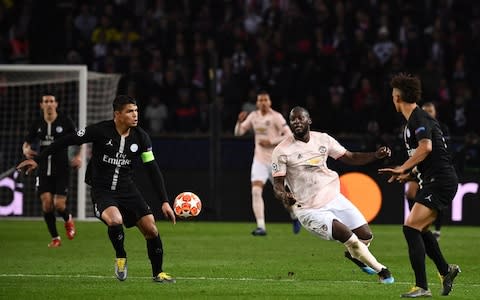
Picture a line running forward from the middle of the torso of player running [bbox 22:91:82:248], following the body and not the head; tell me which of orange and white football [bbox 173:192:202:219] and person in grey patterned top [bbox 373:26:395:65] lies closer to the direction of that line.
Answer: the orange and white football and white soccer ball

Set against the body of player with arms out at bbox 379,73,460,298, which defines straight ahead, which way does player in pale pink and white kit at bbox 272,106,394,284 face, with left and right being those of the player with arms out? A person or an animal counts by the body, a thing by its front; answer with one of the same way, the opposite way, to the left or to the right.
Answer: to the left

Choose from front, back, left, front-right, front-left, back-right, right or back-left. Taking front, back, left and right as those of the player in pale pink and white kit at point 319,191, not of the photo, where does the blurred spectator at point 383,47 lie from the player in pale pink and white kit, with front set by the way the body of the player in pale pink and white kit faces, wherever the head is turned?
back

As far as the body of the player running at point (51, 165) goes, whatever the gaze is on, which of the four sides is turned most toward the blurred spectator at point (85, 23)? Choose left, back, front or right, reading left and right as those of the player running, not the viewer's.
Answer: back

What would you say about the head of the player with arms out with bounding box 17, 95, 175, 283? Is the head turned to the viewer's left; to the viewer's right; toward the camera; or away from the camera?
to the viewer's right

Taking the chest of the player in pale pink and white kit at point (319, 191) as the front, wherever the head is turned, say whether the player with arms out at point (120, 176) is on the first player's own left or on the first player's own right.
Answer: on the first player's own right

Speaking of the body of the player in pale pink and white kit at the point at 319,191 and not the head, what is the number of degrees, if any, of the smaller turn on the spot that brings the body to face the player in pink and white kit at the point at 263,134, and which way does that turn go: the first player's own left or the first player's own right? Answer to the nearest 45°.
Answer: approximately 180°

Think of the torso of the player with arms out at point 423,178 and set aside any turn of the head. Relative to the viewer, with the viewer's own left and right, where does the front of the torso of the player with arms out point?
facing to the left of the viewer

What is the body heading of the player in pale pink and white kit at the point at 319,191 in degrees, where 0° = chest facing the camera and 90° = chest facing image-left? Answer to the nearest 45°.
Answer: approximately 0°

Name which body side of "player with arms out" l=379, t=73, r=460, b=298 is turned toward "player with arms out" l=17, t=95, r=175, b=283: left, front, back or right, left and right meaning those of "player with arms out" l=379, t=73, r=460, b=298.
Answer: front
